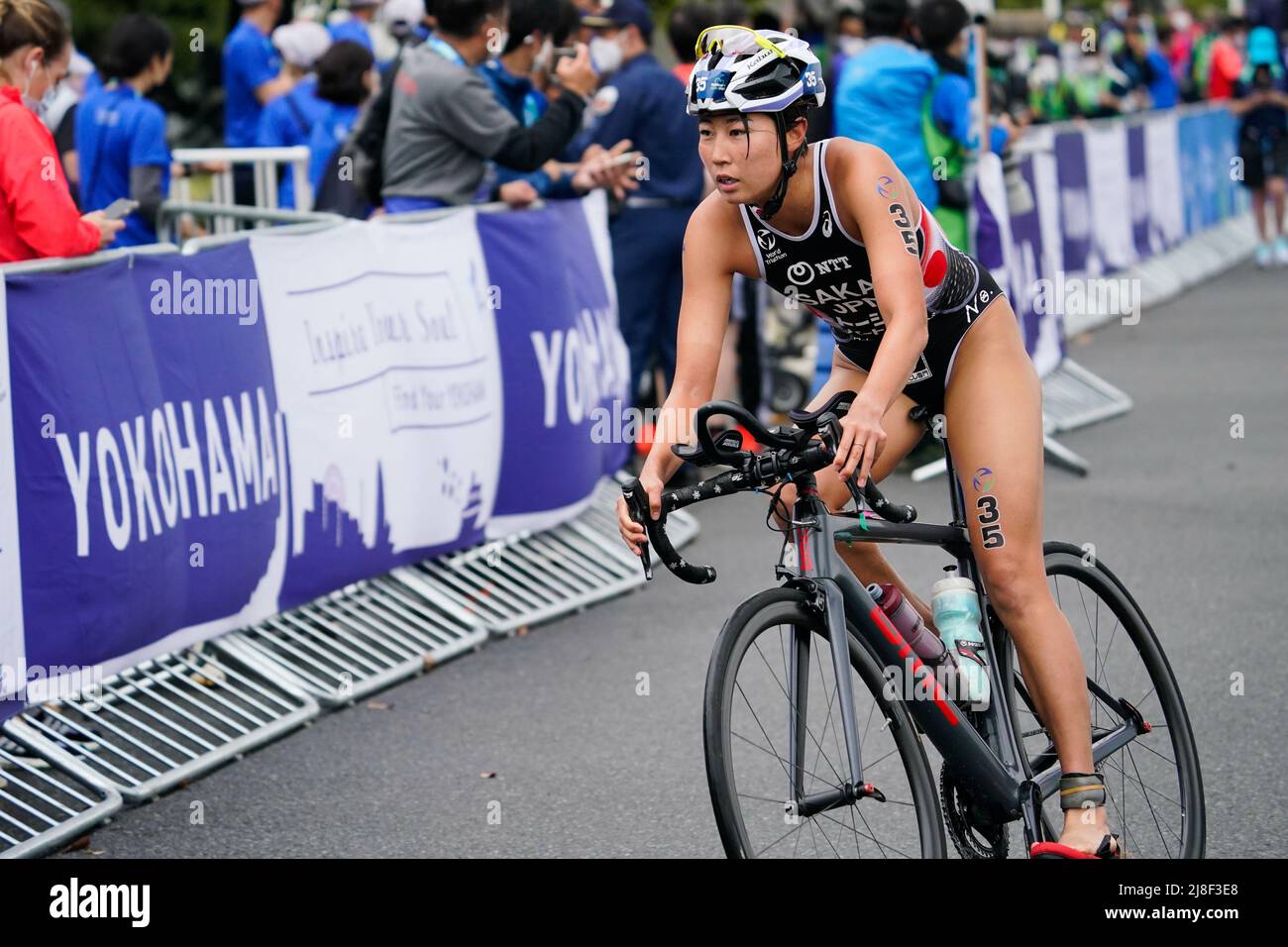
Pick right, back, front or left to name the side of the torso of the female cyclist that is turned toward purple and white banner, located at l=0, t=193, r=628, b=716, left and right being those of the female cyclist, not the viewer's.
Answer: right

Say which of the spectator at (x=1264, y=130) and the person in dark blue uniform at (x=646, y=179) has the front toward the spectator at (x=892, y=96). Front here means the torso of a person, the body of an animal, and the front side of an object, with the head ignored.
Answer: the spectator at (x=1264, y=130)

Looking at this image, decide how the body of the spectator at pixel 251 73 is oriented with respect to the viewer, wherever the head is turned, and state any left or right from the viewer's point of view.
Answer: facing to the right of the viewer

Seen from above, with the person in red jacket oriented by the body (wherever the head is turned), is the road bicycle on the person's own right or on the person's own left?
on the person's own right

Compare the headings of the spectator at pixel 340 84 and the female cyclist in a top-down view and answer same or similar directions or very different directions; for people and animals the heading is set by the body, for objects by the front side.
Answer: very different directions
